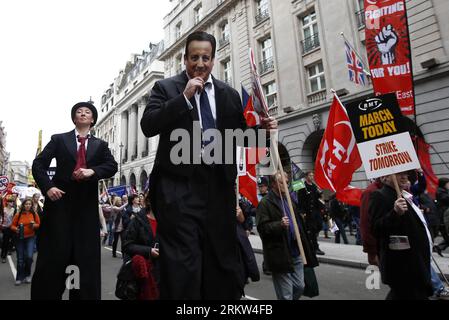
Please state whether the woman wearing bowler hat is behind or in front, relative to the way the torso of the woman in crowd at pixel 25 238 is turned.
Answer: in front

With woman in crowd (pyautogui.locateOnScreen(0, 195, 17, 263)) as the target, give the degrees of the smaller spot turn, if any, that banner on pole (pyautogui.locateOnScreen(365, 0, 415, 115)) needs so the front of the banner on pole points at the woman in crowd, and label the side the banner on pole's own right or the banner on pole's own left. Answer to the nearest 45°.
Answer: approximately 90° to the banner on pole's own right

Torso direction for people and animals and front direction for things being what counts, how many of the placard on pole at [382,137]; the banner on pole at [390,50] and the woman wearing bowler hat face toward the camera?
3

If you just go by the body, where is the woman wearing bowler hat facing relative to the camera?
toward the camera

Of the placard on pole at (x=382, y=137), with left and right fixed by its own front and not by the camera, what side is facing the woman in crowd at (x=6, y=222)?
right

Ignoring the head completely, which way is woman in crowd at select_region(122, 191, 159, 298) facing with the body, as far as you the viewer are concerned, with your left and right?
facing the viewer and to the right of the viewer

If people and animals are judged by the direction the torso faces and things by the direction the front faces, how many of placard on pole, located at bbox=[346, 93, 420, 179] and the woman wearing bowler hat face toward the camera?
2

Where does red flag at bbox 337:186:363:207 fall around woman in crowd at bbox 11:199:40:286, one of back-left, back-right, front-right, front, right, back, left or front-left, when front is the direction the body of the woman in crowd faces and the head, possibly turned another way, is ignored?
front-left

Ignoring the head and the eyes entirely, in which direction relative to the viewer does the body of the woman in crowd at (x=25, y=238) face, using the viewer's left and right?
facing the viewer

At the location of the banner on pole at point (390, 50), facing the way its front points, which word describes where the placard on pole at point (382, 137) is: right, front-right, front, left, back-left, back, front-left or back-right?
front

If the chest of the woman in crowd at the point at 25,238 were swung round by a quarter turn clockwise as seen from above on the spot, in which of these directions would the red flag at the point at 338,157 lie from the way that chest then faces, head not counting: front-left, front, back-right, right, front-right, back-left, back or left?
back-left

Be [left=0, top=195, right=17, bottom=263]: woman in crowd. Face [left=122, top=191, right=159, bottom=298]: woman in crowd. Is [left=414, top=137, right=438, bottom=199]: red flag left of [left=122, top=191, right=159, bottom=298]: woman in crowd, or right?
left
